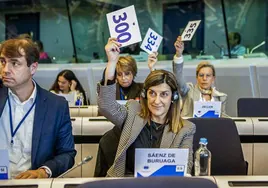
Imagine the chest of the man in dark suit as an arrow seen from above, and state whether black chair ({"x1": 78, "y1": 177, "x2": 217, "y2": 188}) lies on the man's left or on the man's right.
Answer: on the man's left

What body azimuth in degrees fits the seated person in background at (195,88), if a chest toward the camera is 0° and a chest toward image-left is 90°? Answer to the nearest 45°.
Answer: approximately 0°

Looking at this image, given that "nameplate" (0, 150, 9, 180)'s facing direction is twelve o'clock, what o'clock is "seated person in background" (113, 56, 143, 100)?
The seated person in background is roughly at 7 o'clock from the nameplate.

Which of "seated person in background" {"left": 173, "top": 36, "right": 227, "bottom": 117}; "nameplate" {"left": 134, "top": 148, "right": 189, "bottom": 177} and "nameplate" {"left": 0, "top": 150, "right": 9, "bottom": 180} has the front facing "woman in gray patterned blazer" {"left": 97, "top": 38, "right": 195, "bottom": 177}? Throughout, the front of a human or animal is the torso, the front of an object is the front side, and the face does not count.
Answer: the seated person in background

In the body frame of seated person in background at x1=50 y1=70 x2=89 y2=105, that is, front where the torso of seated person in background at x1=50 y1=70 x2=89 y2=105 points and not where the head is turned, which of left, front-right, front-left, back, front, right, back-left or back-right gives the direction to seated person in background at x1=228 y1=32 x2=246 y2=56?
back

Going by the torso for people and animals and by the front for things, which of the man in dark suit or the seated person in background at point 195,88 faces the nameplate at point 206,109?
the seated person in background

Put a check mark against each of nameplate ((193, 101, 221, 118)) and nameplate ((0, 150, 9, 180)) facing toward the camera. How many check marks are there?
2

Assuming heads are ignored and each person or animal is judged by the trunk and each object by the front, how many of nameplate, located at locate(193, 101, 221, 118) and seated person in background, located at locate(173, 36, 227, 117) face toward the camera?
2

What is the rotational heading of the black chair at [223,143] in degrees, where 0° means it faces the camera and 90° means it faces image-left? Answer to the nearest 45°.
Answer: approximately 0°
